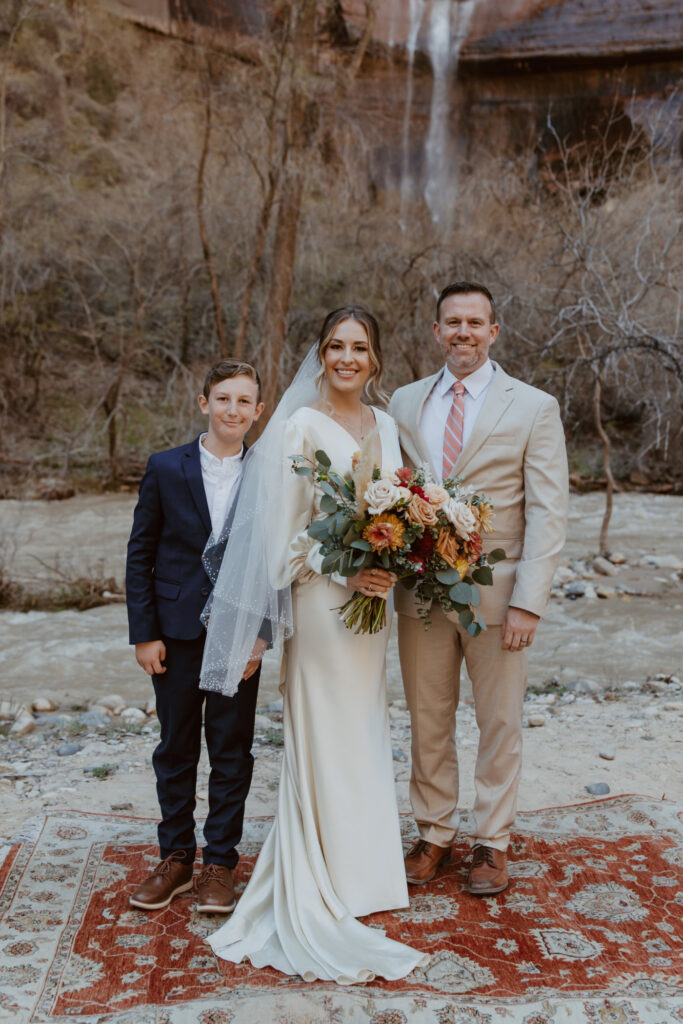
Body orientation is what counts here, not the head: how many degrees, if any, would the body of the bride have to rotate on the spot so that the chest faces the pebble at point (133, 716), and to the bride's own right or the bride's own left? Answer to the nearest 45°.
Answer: approximately 180°

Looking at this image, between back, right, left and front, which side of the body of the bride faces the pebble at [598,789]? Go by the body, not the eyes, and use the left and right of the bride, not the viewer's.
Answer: left

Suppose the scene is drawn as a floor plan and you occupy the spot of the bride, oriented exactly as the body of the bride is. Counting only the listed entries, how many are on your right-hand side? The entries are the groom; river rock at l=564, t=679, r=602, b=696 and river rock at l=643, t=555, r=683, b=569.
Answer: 0

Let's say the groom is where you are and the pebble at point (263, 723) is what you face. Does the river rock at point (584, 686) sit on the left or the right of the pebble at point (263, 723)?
right

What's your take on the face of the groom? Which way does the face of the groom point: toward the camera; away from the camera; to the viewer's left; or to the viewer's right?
toward the camera

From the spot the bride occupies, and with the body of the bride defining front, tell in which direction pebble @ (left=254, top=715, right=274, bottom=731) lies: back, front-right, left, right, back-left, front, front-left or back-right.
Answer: back-left

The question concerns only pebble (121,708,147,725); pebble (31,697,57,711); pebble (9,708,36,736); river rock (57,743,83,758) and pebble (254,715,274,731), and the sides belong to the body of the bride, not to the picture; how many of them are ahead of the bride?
0

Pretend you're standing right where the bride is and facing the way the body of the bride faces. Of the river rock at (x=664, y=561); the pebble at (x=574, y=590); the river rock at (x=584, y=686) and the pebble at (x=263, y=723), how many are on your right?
0

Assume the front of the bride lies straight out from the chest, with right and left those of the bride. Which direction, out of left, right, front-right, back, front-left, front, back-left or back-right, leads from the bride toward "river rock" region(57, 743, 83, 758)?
back

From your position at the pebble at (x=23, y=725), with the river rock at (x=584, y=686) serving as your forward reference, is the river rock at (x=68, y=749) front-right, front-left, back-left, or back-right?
front-right

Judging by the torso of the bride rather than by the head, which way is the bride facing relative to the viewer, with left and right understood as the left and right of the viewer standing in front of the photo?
facing the viewer and to the right of the viewer

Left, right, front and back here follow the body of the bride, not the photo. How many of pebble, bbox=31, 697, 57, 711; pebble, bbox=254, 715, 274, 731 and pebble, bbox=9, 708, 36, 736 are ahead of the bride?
0

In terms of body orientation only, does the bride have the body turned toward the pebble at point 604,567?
no

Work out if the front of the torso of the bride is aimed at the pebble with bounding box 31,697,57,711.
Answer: no

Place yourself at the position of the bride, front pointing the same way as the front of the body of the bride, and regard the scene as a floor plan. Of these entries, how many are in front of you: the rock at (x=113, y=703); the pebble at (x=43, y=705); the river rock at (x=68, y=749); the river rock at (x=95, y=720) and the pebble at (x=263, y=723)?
0

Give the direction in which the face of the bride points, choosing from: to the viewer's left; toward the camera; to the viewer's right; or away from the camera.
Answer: toward the camera

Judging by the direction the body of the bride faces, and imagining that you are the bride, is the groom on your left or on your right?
on your left

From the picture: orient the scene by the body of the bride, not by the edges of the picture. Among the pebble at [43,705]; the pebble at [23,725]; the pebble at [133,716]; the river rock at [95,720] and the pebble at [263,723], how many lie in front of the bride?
0
